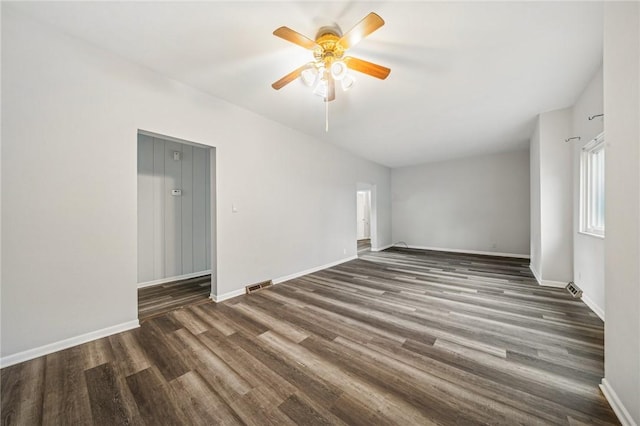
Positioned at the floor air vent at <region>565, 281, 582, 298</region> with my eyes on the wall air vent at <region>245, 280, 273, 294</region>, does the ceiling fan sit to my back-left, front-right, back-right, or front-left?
front-left

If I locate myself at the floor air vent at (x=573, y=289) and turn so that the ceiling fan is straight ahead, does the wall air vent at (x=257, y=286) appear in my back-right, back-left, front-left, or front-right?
front-right

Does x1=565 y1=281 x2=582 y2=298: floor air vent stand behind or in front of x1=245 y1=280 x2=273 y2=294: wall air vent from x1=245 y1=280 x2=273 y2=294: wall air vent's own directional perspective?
in front

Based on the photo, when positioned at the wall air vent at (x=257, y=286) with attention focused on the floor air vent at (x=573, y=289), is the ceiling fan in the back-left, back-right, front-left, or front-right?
front-right
